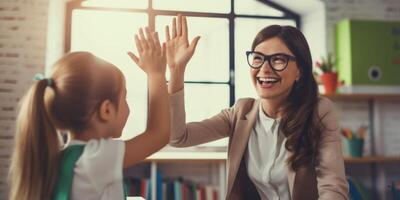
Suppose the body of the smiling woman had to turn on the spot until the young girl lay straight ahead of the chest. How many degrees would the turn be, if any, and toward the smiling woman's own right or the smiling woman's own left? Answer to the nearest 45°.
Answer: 0° — they already face them

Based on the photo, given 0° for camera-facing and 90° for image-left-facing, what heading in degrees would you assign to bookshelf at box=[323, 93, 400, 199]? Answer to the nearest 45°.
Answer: approximately 0°

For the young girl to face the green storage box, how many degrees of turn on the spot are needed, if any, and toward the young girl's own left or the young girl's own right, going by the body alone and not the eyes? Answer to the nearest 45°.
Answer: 0° — they already face it

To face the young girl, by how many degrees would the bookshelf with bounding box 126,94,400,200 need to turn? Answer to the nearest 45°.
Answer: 0° — it already faces them

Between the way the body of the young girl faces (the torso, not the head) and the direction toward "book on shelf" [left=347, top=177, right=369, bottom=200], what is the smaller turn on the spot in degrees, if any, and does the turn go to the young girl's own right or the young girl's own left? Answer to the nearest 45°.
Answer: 0° — they already face it

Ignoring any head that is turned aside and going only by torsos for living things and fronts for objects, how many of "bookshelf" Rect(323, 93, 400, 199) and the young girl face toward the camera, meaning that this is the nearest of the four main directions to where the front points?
1

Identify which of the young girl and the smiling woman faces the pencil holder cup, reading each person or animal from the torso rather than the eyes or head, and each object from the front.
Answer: the young girl

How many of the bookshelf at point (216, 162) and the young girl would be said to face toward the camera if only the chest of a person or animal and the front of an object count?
1

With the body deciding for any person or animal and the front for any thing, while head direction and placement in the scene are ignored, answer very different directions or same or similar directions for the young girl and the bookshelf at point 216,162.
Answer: very different directions

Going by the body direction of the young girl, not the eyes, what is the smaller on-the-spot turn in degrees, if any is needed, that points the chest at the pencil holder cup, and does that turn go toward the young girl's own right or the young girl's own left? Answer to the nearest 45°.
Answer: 0° — they already face it

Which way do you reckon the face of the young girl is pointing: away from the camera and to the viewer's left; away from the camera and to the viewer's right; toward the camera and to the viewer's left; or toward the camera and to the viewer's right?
away from the camera and to the viewer's right

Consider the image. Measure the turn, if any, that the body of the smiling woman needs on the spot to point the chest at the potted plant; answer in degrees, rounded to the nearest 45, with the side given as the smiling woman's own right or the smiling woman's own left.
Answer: approximately 135° to the smiling woman's own right

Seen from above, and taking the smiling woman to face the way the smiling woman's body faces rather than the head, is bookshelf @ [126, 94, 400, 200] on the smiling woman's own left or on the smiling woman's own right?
on the smiling woman's own right

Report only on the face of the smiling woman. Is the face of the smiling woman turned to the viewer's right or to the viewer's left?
to the viewer's left

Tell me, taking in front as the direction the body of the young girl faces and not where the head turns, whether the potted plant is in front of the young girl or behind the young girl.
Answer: in front

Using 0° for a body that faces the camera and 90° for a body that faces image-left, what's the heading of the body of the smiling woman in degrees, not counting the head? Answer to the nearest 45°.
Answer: approximately 45°
